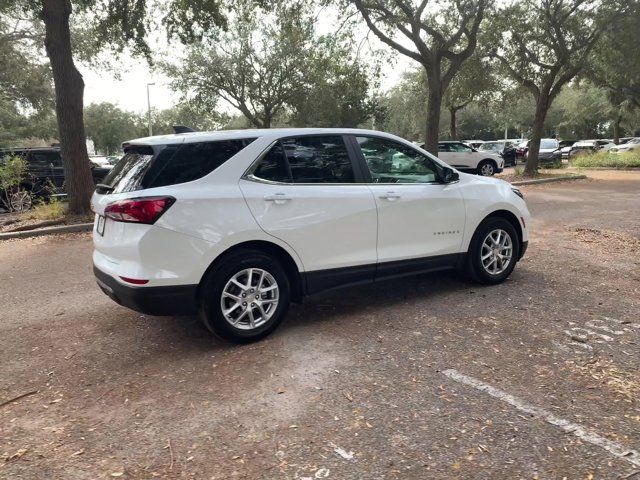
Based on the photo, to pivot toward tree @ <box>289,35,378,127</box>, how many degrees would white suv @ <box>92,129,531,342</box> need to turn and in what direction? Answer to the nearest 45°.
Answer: approximately 45° to its left

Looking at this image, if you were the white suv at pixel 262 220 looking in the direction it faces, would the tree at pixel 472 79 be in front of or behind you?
in front

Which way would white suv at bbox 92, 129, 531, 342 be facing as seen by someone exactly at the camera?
facing away from the viewer and to the right of the viewer

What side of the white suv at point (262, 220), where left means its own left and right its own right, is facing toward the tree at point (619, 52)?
front

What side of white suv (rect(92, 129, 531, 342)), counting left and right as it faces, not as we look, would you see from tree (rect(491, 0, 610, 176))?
front

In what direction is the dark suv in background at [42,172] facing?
to the viewer's right

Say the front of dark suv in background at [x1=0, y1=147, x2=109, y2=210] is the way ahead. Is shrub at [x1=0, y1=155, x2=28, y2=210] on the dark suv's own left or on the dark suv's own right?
on the dark suv's own right

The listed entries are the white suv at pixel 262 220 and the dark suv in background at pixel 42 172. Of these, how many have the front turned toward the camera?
0
